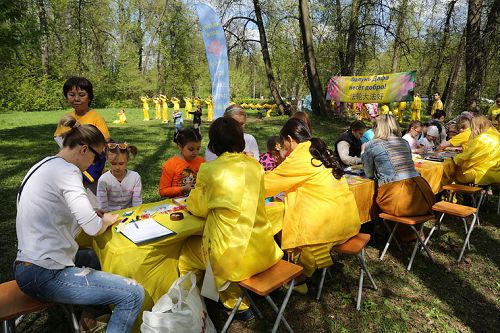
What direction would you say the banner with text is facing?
toward the camera

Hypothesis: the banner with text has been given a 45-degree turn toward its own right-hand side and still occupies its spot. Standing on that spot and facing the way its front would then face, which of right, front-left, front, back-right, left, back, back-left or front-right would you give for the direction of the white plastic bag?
front-left

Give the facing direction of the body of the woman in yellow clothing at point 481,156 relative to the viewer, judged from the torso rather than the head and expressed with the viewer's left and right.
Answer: facing away from the viewer and to the left of the viewer

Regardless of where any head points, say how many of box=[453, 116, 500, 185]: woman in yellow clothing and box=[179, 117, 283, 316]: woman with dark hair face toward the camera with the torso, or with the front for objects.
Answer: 0

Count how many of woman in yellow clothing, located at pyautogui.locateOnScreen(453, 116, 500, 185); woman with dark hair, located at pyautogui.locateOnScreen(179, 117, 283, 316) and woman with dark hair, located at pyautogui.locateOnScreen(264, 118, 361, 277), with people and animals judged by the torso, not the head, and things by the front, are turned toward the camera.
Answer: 0

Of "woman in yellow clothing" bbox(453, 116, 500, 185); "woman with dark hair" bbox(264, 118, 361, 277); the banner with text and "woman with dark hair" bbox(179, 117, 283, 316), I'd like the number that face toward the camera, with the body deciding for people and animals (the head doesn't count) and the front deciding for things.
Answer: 1

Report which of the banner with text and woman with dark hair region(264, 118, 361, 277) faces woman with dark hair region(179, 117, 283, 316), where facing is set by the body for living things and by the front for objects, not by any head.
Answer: the banner with text

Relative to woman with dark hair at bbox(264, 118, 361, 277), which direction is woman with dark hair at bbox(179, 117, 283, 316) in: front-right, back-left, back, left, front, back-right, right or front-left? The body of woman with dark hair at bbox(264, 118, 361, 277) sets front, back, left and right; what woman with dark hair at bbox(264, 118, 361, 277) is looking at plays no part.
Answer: left

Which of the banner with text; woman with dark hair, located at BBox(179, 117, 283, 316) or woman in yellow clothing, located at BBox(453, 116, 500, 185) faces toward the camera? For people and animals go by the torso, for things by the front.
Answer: the banner with text

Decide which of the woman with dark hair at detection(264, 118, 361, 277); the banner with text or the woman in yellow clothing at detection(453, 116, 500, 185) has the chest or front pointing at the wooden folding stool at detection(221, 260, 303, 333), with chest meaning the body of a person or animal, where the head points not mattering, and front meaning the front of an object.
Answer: the banner with text

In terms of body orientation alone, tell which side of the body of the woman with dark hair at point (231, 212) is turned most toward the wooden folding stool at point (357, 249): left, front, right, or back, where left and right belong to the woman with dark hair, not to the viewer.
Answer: right

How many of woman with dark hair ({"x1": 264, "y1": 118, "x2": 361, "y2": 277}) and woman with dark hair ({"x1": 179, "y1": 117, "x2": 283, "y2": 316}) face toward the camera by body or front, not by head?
0

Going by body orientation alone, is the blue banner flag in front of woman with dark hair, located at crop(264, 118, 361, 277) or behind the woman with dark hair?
in front

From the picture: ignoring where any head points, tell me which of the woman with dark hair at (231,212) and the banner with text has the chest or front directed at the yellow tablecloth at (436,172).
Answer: the banner with text

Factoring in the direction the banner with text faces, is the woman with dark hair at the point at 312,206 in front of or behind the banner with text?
in front

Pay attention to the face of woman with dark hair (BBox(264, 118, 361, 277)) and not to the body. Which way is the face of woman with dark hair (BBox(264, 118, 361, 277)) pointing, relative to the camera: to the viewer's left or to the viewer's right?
to the viewer's left
